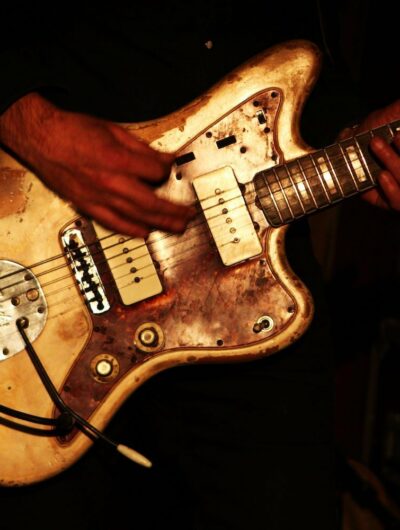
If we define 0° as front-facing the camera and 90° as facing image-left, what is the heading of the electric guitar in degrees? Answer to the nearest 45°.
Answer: approximately 0°
